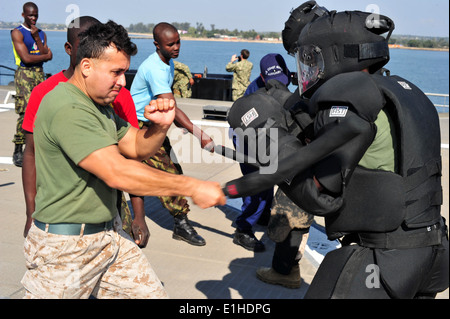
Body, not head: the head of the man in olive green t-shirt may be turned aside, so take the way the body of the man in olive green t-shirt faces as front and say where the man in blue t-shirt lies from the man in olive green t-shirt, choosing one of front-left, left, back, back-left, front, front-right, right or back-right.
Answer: left

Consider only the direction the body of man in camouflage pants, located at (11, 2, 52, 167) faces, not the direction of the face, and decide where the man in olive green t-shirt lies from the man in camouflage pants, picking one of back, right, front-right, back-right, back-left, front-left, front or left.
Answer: front-right

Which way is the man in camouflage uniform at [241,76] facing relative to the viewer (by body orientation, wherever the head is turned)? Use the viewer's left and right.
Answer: facing away from the viewer and to the left of the viewer

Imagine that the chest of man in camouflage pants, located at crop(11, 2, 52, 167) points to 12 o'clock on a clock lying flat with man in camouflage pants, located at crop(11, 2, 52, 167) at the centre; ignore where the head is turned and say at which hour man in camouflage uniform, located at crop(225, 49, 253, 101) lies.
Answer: man in camouflage uniform, located at crop(225, 49, 253, 101) is roughly at 9 o'clock from man in camouflage pants, located at crop(11, 2, 52, 167).

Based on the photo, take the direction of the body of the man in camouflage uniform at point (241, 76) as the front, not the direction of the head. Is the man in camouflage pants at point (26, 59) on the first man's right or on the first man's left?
on the first man's left

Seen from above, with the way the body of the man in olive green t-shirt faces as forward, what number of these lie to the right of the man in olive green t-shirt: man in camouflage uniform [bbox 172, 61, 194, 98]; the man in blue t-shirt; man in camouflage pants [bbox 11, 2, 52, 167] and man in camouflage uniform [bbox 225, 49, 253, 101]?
0

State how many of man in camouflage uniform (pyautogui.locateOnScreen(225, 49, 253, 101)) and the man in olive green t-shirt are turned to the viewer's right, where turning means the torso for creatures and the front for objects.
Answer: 1

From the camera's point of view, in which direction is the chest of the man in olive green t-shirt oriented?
to the viewer's right

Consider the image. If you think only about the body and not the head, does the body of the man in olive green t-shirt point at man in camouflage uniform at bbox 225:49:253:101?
no

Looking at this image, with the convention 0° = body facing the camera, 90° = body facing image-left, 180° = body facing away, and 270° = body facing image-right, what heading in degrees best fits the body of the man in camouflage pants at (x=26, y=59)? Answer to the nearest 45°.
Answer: approximately 315°

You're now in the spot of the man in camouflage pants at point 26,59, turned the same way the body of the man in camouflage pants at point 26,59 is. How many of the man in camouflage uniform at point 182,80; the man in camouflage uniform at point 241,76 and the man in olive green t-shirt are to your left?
2

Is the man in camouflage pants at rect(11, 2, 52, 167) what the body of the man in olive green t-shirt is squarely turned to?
no

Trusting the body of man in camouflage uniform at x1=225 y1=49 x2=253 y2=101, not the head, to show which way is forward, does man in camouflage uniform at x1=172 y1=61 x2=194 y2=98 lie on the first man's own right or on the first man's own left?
on the first man's own left

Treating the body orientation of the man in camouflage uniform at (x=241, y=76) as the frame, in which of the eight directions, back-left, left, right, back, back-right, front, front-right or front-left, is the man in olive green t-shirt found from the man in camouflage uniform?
back-left

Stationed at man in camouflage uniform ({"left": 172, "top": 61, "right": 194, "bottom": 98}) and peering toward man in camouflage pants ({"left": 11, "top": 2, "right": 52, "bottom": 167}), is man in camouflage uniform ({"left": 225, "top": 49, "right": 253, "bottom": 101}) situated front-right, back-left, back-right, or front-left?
back-left

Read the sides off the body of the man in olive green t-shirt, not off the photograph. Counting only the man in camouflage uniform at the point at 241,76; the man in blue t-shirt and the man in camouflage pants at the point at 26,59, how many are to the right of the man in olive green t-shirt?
0

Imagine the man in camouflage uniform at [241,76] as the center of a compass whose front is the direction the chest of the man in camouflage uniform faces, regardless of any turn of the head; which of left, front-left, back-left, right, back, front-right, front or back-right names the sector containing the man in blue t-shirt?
back-left

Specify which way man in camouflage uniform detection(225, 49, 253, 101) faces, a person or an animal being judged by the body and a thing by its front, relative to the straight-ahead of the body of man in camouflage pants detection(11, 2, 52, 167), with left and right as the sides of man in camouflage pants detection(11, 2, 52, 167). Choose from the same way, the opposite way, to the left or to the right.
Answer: the opposite way

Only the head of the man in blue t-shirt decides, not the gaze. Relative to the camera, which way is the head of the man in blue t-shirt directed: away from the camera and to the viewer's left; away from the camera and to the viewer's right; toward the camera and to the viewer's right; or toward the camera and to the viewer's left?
toward the camera and to the viewer's right
